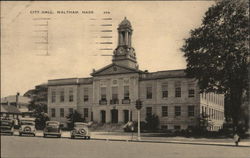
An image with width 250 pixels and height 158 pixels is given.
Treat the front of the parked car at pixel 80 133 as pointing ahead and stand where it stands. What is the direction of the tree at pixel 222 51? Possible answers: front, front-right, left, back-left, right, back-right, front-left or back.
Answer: right

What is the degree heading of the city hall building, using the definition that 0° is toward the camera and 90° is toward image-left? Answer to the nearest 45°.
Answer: approximately 45°
